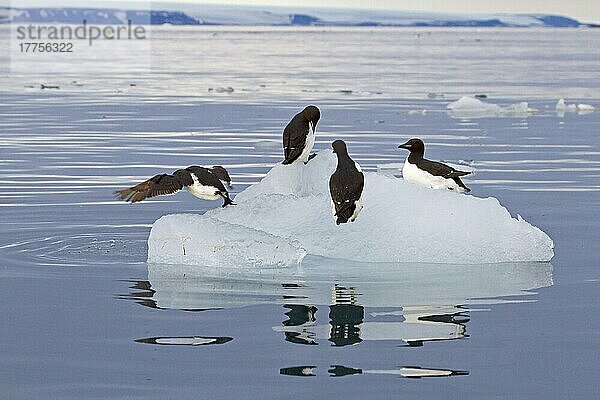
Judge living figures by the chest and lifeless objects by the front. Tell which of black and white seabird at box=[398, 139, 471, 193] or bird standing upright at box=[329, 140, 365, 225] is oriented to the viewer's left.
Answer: the black and white seabird

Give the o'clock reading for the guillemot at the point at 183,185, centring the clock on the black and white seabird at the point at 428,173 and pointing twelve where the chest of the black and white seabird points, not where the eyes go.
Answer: The guillemot is roughly at 11 o'clock from the black and white seabird.

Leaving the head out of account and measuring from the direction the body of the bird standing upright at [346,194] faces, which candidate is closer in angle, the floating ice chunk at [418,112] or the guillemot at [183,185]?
the floating ice chunk

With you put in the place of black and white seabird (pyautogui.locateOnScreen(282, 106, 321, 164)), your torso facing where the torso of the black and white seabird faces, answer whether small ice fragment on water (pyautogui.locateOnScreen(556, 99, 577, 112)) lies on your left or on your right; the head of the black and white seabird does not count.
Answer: on your left

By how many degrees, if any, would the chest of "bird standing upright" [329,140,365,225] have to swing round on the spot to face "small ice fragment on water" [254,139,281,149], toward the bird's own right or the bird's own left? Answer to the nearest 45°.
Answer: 0° — it already faces it

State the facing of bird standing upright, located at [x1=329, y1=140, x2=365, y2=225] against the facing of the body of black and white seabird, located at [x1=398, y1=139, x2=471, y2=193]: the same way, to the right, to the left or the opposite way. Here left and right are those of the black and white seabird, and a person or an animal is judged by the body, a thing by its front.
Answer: to the right

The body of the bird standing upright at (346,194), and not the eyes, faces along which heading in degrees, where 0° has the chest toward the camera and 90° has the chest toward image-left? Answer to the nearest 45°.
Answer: approximately 180°

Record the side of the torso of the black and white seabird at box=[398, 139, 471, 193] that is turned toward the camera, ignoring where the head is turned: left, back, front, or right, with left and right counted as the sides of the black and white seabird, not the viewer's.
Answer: left

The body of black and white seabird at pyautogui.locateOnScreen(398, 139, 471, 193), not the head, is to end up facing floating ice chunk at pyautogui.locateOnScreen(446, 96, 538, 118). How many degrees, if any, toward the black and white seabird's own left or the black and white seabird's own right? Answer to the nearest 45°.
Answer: approximately 90° to the black and white seabird's own right

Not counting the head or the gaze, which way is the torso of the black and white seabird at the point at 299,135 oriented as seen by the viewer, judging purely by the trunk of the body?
to the viewer's right

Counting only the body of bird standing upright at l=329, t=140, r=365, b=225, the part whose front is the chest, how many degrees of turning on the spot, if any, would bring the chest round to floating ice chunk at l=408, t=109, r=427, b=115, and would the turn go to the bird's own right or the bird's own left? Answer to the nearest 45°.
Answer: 0° — it already faces it
